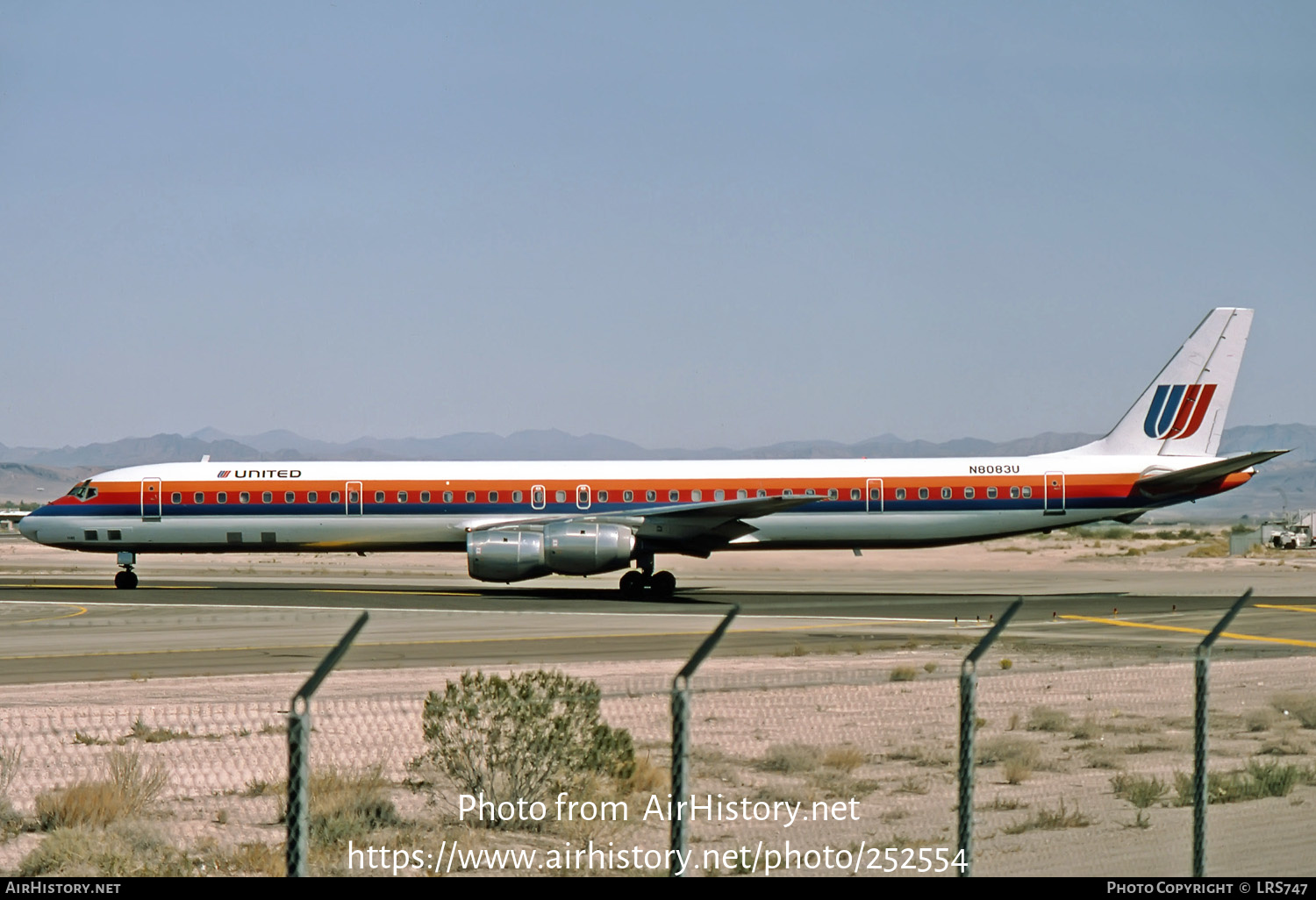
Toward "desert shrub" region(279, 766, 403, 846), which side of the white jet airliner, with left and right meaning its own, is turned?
left

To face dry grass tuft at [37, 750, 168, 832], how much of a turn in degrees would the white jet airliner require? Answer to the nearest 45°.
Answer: approximately 90° to its left

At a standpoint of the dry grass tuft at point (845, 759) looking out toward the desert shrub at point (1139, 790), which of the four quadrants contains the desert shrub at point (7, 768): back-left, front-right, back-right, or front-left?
back-right

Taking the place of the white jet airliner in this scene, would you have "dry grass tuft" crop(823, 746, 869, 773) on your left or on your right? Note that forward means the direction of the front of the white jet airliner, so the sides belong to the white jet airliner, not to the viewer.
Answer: on your left

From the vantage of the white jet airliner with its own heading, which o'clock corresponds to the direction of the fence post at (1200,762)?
The fence post is roughly at 9 o'clock from the white jet airliner.

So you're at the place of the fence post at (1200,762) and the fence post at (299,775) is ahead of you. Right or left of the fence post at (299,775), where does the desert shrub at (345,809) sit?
right

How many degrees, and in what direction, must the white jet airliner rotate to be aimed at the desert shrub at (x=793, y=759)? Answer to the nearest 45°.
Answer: approximately 90° to its left

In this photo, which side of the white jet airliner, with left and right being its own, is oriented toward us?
left

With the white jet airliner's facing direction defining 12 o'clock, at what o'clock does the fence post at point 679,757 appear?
The fence post is roughly at 9 o'clock from the white jet airliner.

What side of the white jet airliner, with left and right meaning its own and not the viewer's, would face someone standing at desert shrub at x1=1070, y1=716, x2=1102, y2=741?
left
